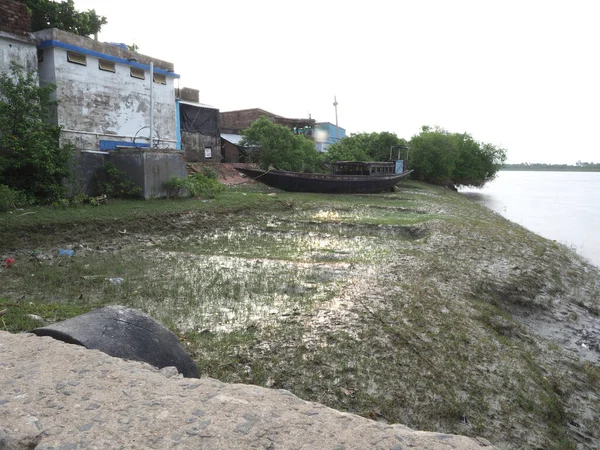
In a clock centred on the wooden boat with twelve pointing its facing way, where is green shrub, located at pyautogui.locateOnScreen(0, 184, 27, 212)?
The green shrub is roughly at 10 o'clock from the wooden boat.

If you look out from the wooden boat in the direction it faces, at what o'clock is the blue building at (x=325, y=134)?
The blue building is roughly at 3 o'clock from the wooden boat.

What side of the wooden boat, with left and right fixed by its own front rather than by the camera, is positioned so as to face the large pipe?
left

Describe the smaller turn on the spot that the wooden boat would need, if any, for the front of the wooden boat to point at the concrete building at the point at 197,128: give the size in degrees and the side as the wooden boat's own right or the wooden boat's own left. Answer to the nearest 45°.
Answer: approximately 45° to the wooden boat's own right

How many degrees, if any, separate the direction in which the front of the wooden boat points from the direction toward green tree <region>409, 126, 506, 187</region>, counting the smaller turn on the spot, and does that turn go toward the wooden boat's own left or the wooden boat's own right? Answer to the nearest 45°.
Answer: approximately 135° to the wooden boat's own right

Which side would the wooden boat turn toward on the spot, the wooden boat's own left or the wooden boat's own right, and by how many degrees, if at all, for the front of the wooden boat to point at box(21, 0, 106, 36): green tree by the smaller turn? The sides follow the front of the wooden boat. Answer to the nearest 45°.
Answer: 0° — it already faces it

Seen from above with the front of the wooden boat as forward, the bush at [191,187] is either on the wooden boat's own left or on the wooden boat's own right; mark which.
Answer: on the wooden boat's own left

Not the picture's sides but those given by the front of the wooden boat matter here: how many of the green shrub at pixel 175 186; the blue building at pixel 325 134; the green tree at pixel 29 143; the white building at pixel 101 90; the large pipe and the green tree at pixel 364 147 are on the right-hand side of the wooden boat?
2

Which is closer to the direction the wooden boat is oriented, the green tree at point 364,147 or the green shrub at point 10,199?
the green shrub

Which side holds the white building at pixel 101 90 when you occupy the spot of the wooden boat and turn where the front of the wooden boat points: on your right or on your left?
on your left

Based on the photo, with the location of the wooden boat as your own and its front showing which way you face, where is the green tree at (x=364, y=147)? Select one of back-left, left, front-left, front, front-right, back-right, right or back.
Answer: right

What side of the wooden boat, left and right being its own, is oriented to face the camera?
left
